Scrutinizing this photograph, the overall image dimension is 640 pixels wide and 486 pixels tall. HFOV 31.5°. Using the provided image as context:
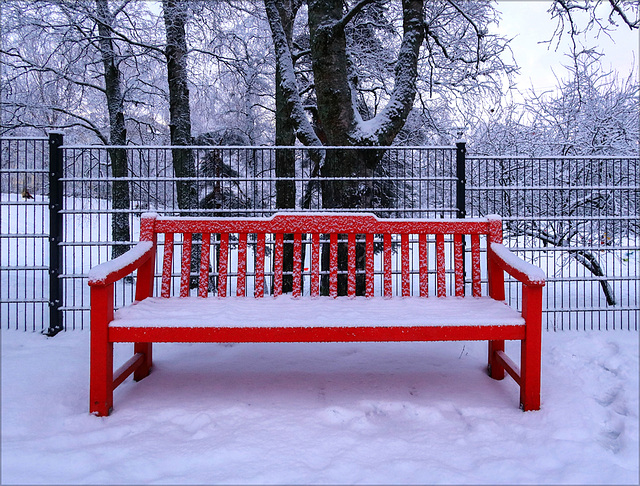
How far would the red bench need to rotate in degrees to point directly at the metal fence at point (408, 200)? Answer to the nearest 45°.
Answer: approximately 180°

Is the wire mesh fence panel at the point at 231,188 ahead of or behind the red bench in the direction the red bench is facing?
behind

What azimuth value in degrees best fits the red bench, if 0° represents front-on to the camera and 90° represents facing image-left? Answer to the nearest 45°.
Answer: approximately 0°

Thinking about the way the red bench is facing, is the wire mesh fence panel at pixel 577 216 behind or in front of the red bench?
behind

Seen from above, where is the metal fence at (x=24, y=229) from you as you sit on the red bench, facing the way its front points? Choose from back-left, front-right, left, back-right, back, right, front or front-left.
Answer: back-right

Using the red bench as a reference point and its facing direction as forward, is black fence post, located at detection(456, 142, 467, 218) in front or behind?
behind

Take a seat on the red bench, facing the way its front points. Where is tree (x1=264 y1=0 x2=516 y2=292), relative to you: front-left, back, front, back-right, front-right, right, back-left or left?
back
